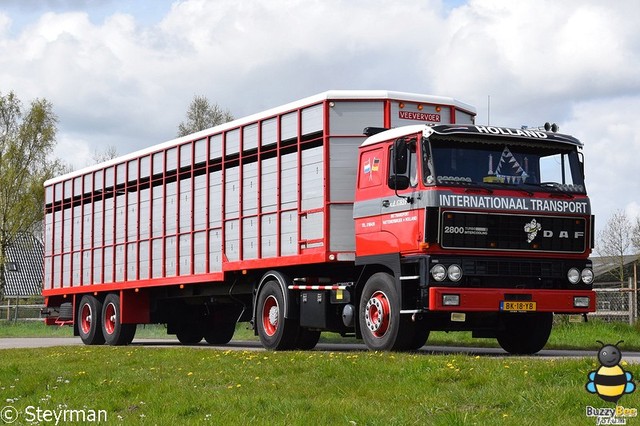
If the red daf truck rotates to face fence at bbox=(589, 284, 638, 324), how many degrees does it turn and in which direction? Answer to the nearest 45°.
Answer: approximately 90° to its left

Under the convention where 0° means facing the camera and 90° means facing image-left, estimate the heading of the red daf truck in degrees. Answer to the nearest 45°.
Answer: approximately 315°
